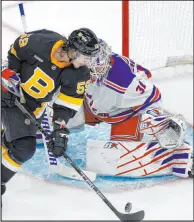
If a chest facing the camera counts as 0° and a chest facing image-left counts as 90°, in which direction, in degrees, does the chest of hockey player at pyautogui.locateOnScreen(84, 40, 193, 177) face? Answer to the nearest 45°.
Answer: approximately 45°

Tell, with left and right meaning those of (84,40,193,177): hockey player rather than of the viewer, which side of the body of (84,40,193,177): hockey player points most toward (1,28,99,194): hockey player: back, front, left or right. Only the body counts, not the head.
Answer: front

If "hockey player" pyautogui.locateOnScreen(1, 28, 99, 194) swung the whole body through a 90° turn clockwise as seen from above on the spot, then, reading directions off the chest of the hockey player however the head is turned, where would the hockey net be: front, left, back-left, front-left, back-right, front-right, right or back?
back

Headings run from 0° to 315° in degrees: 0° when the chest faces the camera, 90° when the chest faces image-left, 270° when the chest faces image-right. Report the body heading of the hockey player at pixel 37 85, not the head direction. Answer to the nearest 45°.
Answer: approximately 315°

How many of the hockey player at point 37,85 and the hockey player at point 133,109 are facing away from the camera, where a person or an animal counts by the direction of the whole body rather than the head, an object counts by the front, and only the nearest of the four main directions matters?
0

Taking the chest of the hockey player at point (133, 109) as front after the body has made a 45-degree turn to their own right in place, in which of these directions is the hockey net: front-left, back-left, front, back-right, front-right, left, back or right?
right
